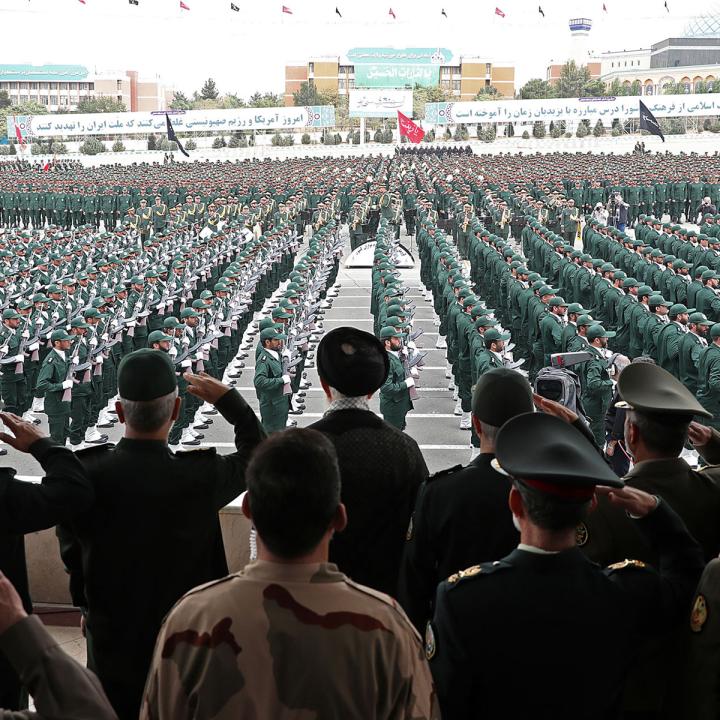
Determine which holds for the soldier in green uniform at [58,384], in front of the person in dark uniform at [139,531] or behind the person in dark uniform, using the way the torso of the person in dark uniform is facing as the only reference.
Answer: in front

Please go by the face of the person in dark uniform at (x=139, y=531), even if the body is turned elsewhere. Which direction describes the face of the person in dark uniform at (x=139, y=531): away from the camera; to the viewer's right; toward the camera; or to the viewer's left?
away from the camera

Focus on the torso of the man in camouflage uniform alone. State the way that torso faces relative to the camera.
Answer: away from the camera

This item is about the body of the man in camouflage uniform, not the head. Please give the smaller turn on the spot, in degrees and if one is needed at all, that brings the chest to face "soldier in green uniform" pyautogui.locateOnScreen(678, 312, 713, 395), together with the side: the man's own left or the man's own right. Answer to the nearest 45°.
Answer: approximately 45° to the man's own right

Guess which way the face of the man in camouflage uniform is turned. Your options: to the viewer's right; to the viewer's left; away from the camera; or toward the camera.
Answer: away from the camera

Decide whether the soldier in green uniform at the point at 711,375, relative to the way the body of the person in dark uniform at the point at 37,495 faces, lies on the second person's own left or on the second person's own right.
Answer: on the second person's own right

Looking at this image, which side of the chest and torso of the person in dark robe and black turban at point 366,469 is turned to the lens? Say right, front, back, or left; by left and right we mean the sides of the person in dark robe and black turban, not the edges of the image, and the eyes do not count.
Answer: back

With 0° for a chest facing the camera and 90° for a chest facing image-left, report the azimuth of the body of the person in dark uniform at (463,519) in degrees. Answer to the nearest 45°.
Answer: approximately 180°
